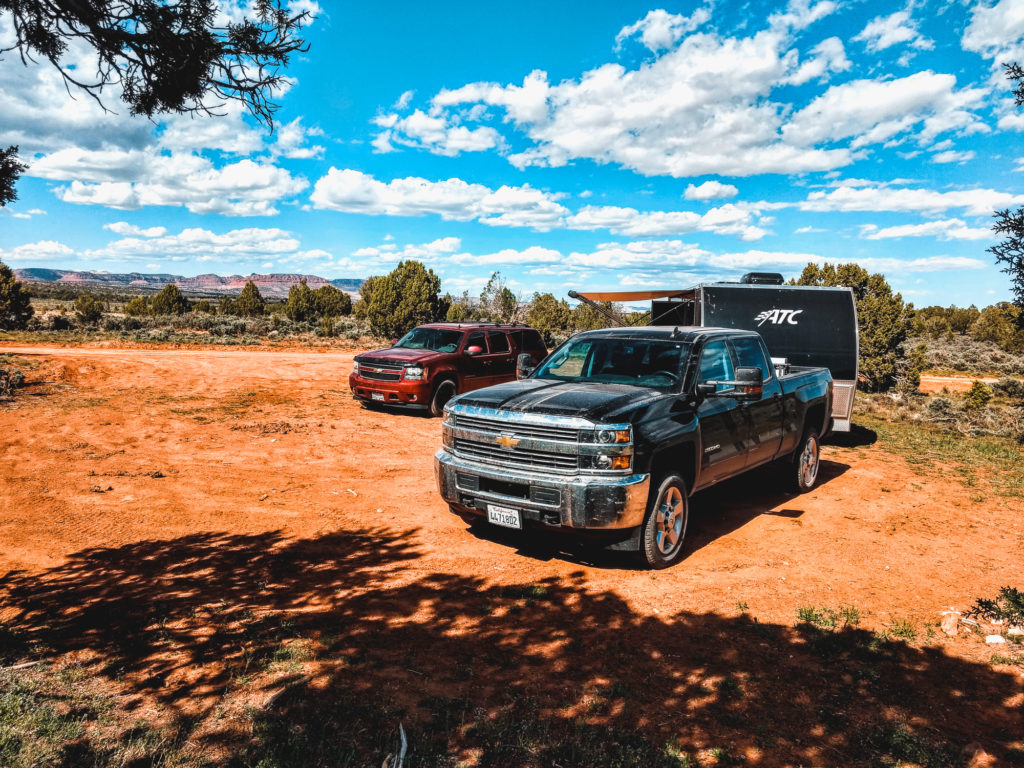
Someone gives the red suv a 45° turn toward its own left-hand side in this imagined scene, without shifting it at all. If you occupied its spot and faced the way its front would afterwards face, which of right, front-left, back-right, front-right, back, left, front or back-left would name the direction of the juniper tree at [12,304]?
back-right

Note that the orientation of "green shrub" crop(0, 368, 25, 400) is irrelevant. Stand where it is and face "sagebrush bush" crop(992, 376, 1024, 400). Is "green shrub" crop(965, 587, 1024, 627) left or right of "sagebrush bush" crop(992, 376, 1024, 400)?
right

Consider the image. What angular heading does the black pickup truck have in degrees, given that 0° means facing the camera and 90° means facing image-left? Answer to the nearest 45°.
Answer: approximately 45°

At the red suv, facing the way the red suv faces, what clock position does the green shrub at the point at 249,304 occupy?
The green shrub is roughly at 4 o'clock from the red suv.

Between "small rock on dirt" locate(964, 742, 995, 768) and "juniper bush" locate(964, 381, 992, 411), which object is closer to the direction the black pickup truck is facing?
the small rock on dirt

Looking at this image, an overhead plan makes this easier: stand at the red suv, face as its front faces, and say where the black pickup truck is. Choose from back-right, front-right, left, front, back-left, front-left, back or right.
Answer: front-left

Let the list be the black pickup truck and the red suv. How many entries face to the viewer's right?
0

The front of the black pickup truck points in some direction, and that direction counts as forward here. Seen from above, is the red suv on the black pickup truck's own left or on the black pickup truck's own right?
on the black pickup truck's own right

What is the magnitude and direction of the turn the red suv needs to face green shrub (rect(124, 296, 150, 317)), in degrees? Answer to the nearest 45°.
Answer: approximately 90° to its right

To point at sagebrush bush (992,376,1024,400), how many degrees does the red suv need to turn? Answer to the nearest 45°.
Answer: approximately 135° to its left

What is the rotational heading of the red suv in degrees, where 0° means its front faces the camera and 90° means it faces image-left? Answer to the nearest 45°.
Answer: approximately 45°

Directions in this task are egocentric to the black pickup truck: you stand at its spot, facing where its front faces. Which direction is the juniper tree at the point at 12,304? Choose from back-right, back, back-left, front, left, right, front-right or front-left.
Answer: right

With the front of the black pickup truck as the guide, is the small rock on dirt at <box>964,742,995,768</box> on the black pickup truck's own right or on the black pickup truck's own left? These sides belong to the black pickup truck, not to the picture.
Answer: on the black pickup truck's own left

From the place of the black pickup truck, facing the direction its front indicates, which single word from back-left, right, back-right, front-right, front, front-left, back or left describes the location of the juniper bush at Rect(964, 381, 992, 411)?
back
